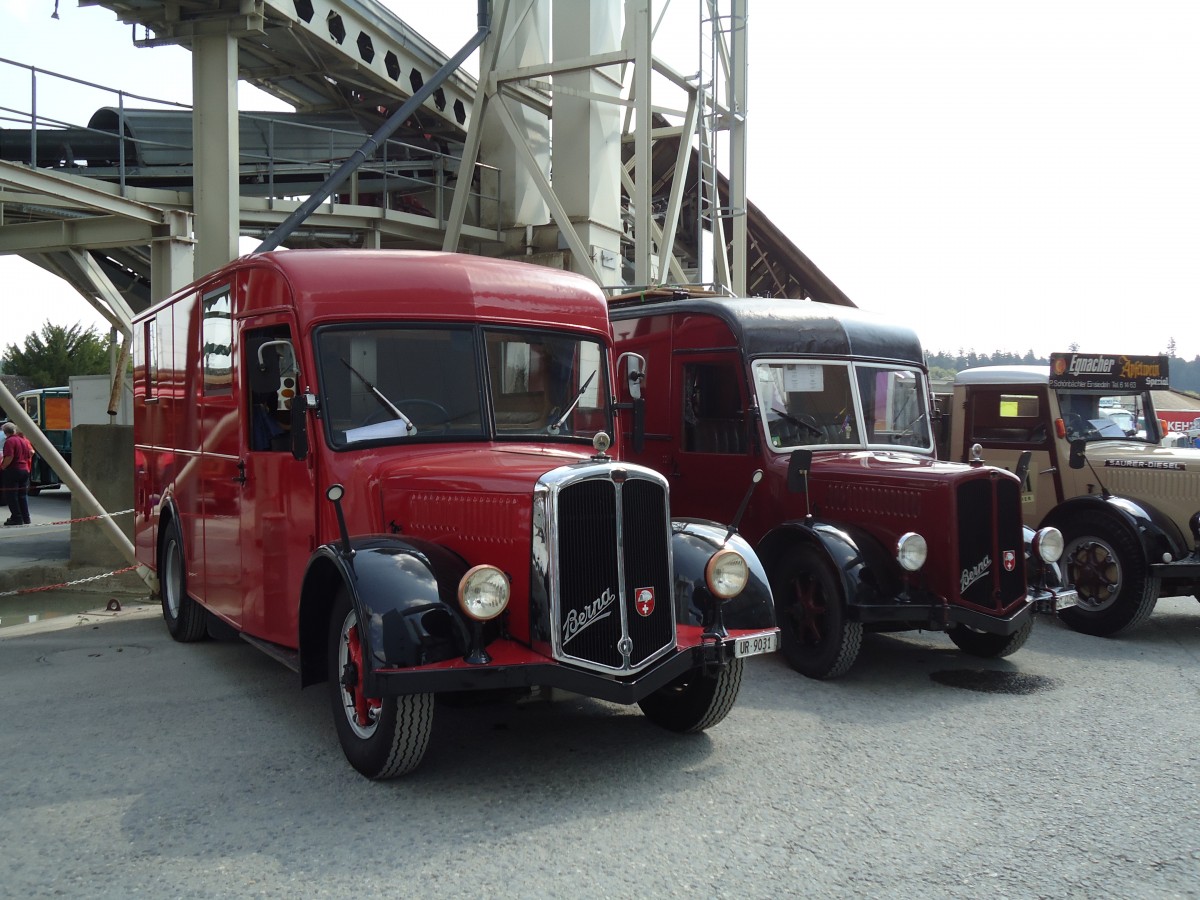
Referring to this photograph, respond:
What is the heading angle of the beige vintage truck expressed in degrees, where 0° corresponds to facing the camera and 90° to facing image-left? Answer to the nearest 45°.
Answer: approximately 315°

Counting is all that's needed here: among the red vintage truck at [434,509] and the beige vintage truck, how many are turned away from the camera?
0

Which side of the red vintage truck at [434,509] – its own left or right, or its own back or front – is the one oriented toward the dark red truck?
left

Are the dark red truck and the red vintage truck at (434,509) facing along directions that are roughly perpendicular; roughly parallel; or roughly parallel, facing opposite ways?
roughly parallel

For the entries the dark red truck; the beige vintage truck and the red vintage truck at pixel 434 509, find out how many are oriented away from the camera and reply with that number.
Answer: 0

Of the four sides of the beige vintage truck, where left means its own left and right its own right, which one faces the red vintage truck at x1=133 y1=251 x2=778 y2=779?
right

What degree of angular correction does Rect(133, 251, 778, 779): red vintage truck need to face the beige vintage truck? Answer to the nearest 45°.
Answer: approximately 90° to its left

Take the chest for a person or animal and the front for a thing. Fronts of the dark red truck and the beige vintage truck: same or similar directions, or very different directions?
same or similar directions

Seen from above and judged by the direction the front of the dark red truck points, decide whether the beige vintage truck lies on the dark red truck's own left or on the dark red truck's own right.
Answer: on the dark red truck's own left

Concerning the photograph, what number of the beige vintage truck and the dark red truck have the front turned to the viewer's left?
0

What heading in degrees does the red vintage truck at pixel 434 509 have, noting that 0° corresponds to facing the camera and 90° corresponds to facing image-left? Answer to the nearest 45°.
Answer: approximately 315°

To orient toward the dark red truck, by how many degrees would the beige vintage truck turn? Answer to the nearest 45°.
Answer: approximately 90° to its right

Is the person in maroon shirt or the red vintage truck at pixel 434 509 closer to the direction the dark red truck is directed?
the red vintage truck
